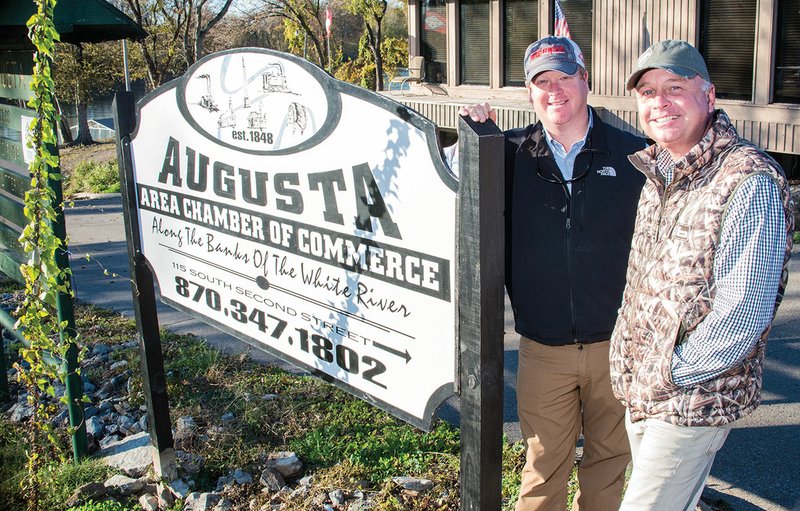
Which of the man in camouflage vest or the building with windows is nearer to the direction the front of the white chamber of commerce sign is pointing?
the man in camouflage vest

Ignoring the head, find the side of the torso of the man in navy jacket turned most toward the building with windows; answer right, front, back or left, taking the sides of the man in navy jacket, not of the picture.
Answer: back

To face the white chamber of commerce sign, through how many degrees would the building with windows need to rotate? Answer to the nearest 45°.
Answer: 0° — it already faces it

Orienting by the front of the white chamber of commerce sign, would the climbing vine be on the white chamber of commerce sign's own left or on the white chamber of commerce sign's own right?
on the white chamber of commerce sign's own right

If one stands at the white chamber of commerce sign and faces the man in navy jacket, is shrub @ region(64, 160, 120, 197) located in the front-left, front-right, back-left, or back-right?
back-left

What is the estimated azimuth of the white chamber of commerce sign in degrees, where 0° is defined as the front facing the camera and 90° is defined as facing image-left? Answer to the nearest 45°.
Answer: approximately 45°

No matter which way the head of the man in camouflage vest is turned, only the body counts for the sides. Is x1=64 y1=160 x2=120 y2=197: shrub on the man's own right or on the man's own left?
on the man's own right

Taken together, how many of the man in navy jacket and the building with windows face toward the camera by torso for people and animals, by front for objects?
2
